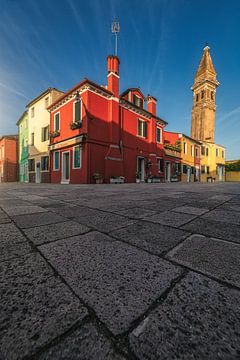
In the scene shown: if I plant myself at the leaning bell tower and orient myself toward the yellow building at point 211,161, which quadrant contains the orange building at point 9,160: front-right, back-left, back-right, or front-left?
front-right

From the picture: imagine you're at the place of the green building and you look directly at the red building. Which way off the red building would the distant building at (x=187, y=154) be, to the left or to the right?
left

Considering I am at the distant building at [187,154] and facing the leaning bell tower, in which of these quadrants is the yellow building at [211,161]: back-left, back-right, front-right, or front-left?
front-right
